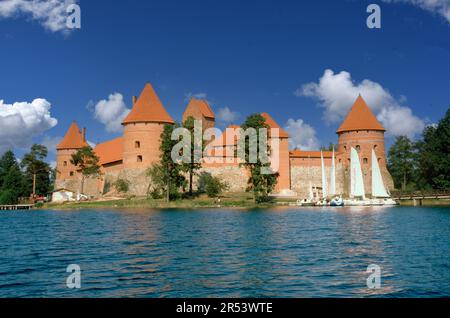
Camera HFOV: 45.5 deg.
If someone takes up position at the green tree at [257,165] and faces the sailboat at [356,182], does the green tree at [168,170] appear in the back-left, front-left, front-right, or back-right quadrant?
back-left

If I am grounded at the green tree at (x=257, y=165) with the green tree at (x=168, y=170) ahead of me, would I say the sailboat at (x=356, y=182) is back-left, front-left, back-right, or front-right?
back-right

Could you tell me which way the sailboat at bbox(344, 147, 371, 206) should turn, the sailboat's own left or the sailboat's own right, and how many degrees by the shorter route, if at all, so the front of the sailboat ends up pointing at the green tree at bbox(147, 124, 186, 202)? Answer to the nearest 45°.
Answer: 0° — it already faces it

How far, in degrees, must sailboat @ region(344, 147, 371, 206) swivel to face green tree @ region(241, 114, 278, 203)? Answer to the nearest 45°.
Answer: approximately 45° to its left

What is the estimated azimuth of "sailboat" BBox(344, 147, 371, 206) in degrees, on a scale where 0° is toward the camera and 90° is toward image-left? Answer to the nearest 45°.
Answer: approximately 90°
